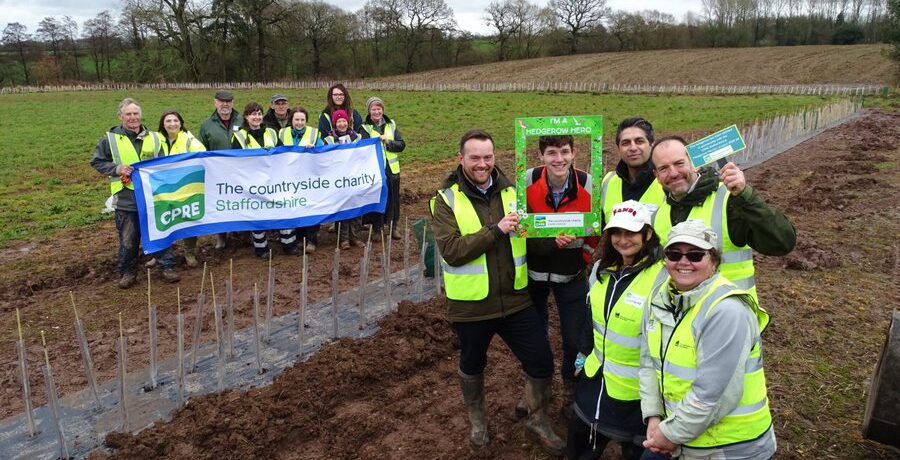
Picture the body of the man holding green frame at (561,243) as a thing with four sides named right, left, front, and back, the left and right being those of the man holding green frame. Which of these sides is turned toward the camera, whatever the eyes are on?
front

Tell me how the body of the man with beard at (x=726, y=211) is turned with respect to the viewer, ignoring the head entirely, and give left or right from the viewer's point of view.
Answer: facing the viewer and to the left of the viewer

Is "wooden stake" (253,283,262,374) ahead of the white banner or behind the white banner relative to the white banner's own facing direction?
ahead

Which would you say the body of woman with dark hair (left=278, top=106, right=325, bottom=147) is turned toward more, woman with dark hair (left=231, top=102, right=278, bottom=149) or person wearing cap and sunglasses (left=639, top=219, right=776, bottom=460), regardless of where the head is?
the person wearing cap and sunglasses

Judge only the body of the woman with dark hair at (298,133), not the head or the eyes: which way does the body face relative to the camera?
toward the camera

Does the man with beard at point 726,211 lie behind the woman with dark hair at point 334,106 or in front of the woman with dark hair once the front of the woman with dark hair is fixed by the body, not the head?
in front

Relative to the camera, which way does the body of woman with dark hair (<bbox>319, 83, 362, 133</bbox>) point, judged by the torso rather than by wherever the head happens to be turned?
toward the camera

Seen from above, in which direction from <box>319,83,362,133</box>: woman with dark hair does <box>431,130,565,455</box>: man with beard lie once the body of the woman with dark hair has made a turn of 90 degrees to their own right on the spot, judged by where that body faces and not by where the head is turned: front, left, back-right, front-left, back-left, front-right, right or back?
left

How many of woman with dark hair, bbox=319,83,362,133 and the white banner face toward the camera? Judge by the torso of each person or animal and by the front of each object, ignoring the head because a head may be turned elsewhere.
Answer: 2

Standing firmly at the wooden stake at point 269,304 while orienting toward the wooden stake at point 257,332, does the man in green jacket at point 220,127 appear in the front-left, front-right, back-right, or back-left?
back-right

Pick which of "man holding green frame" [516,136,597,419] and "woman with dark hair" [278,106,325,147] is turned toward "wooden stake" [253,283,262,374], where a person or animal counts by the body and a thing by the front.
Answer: the woman with dark hair
